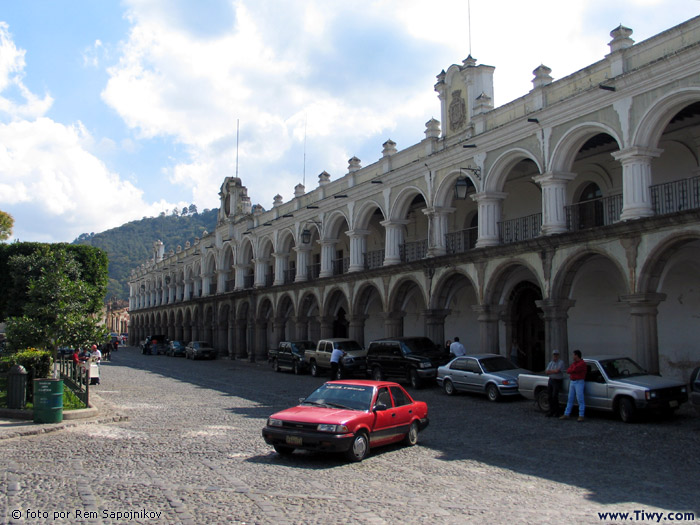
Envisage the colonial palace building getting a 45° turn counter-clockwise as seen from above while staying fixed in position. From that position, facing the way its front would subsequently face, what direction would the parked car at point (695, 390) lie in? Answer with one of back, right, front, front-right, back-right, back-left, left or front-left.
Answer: front

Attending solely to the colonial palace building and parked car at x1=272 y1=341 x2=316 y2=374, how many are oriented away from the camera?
0

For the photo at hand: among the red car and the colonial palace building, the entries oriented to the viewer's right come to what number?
0

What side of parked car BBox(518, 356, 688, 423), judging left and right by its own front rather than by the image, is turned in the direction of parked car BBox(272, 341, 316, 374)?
back
